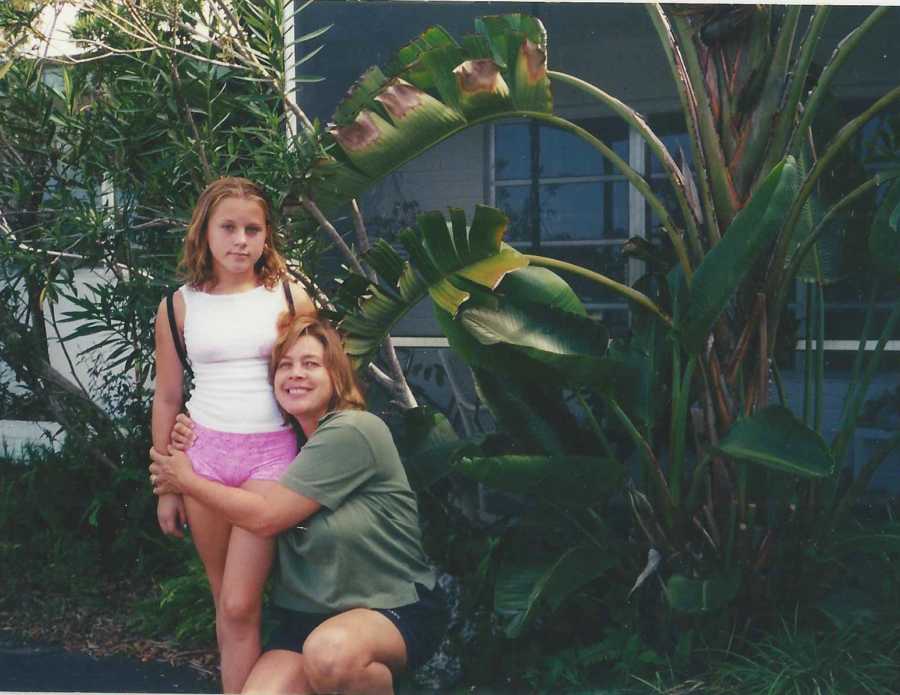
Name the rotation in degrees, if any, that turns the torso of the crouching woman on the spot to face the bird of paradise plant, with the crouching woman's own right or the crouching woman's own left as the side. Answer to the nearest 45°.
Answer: approximately 180°

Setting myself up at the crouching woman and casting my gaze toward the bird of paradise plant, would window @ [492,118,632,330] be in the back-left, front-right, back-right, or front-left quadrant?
front-left

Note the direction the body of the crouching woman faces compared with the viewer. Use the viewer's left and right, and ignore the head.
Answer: facing the viewer and to the left of the viewer

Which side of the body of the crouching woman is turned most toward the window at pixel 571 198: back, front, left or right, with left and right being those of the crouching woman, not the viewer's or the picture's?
back
